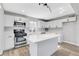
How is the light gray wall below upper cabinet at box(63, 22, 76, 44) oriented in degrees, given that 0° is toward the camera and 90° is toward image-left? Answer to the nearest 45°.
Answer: approximately 45°

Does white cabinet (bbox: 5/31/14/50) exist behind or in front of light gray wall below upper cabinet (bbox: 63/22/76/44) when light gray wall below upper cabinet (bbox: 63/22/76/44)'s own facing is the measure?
in front
